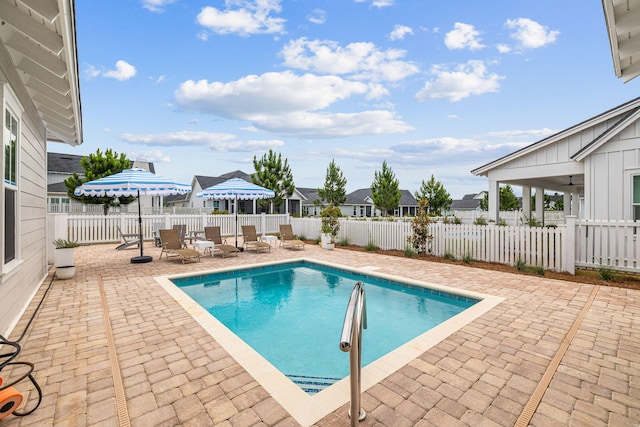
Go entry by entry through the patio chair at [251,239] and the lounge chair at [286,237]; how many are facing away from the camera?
0

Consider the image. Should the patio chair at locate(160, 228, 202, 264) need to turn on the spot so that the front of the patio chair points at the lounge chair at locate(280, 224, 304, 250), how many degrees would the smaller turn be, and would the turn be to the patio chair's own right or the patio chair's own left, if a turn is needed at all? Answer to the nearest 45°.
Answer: approximately 90° to the patio chair's own left

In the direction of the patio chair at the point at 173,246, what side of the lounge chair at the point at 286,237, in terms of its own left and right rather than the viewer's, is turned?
right

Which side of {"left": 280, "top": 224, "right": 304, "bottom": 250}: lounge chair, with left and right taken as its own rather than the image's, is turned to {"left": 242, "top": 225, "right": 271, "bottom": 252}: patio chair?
right

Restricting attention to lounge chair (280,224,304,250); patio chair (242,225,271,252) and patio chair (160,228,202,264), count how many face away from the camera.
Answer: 0

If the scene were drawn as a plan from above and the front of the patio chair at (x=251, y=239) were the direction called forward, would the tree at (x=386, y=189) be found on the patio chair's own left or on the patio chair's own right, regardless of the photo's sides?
on the patio chair's own left

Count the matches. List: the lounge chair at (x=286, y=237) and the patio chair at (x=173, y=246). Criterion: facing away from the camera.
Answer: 0

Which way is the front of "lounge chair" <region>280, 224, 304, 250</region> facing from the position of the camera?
facing the viewer and to the right of the viewer

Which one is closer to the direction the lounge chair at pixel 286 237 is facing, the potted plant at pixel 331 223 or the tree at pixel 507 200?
the potted plant

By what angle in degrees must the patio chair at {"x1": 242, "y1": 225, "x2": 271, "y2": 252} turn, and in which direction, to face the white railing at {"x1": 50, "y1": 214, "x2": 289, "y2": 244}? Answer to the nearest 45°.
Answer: approximately 180°

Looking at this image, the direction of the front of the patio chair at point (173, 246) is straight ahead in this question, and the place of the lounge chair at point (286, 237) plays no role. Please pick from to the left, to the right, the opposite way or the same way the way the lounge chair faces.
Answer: the same way

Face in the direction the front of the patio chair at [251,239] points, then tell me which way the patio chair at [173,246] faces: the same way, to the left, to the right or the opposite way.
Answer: the same way

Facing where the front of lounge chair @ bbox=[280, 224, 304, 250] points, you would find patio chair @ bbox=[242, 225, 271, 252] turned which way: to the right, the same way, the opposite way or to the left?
the same way

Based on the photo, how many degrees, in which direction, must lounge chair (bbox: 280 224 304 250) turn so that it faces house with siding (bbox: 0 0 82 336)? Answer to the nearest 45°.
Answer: approximately 45° to its right
